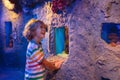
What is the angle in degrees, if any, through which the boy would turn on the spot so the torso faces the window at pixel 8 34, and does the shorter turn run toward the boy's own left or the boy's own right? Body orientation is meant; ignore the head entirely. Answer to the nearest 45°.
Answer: approximately 90° to the boy's own left

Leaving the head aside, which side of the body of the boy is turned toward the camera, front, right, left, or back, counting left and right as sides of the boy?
right
